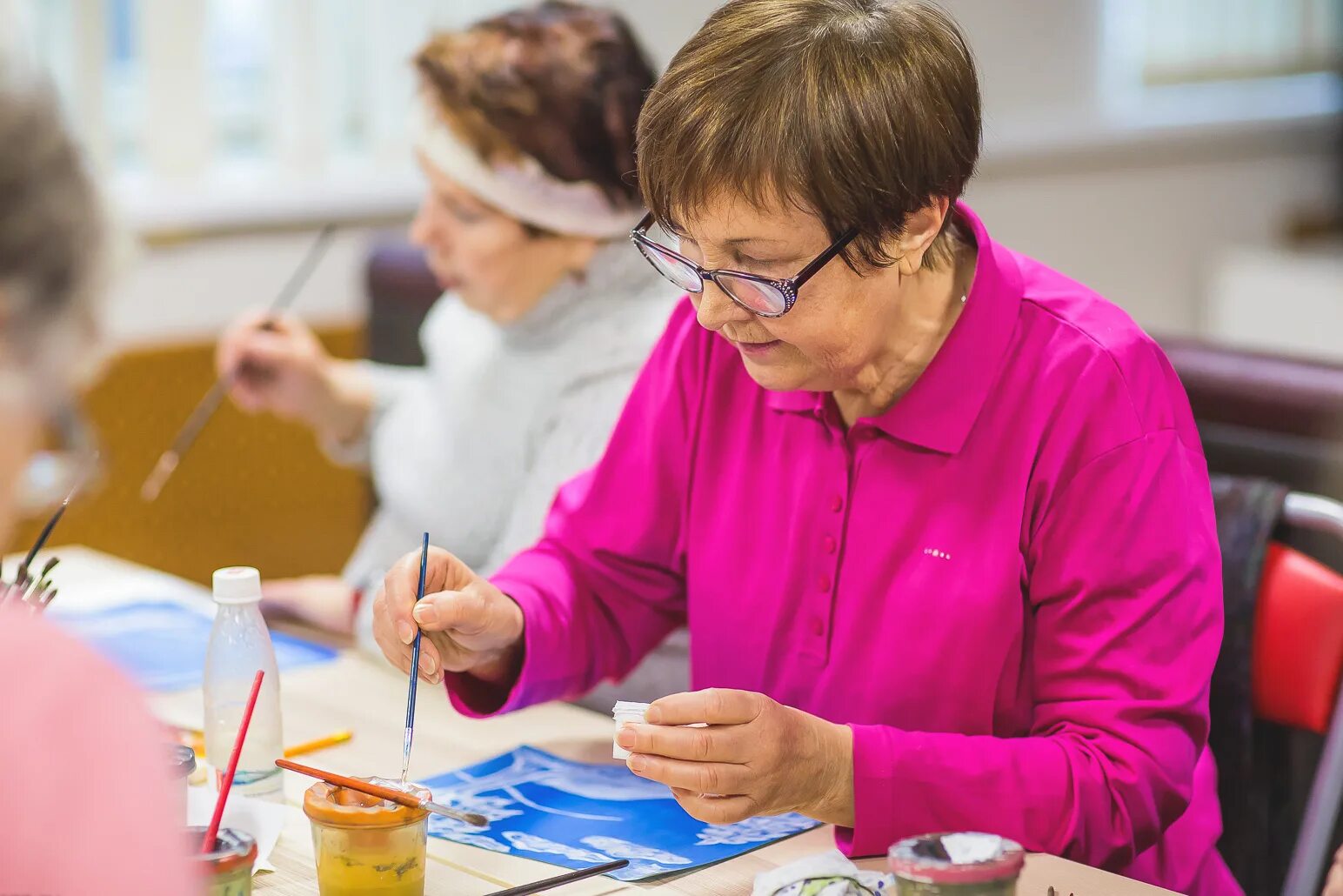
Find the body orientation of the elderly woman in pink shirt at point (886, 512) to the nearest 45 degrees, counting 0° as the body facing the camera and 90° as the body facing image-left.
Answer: approximately 45°

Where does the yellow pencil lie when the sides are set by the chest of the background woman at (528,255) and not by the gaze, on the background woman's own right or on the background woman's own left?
on the background woman's own left

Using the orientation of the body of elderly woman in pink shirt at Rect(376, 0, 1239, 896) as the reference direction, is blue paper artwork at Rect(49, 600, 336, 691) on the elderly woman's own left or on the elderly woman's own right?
on the elderly woman's own right

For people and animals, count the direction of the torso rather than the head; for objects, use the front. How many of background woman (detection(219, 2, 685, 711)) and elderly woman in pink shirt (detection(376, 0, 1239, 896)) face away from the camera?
0

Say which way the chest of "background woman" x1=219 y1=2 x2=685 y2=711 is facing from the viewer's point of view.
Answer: to the viewer's left

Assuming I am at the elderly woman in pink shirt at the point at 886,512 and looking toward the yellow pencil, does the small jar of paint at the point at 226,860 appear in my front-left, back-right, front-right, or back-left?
front-left

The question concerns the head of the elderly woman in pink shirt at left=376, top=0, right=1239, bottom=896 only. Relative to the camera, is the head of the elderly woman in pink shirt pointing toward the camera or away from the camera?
toward the camera

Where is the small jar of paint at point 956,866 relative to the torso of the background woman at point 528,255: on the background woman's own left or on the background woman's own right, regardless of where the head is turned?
on the background woman's own left

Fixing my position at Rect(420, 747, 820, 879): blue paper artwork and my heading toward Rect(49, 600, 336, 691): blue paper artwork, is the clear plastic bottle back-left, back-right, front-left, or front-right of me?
front-left
